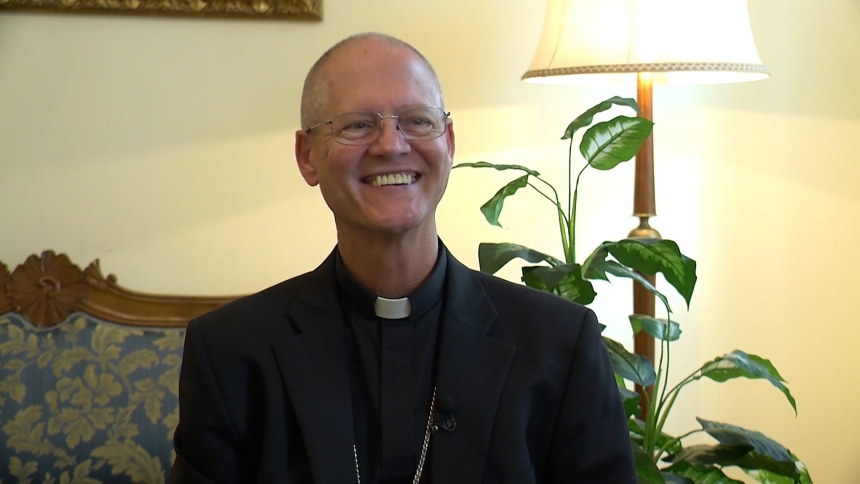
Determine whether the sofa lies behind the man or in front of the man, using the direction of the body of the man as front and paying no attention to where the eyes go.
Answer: behind

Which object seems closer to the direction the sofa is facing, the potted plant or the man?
the man

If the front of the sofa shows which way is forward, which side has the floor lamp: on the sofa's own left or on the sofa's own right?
on the sofa's own left

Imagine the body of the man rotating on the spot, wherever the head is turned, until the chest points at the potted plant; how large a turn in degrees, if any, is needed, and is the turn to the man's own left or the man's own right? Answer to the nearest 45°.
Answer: approximately 135° to the man's own left

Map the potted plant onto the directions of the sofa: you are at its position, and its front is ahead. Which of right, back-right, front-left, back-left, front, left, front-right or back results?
front-left

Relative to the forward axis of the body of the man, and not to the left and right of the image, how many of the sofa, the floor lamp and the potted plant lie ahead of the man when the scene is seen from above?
0

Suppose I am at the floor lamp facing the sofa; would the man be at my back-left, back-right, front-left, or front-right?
front-left

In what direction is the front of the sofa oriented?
toward the camera

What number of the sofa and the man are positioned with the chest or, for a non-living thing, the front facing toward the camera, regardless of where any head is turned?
2

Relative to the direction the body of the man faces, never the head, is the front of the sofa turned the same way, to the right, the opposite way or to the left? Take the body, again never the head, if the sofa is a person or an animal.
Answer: the same way

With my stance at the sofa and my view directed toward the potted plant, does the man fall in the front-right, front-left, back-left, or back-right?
front-right

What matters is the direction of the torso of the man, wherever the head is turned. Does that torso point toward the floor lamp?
no

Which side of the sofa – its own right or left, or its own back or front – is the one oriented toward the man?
left
